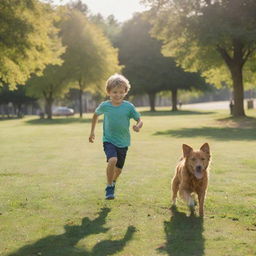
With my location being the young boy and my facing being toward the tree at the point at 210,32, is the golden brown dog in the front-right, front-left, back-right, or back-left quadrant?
back-right

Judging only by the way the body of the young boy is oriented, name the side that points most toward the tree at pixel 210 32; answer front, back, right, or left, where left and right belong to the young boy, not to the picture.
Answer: back

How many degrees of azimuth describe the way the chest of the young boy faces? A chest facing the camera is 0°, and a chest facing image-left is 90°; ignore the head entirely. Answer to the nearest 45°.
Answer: approximately 0°

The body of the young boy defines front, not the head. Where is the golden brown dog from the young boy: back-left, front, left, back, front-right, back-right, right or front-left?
front-left
